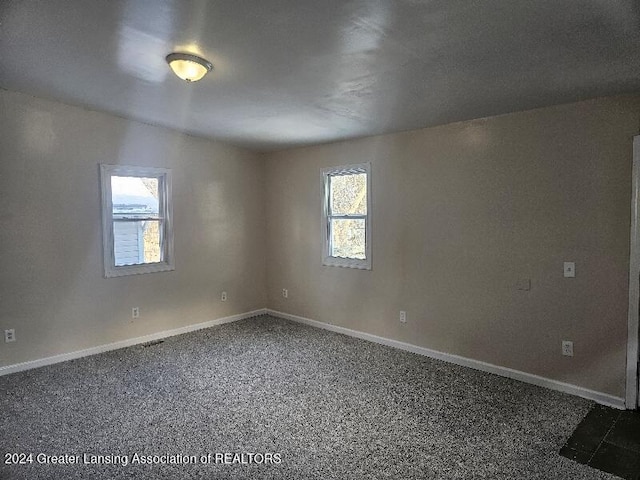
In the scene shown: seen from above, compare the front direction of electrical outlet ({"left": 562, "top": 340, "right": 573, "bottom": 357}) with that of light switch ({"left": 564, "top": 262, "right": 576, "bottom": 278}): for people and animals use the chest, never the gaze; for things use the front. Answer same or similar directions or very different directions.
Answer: same or similar directions

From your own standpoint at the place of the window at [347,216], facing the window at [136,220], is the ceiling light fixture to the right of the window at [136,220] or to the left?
left

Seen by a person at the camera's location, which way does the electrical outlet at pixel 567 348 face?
facing the viewer

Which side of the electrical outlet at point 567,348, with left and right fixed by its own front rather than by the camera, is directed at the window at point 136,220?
right

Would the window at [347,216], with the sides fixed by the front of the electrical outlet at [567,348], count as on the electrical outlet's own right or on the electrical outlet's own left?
on the electrical outlet's own right

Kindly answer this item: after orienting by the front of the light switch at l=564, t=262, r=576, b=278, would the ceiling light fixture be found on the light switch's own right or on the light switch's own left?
on the light switch's own right

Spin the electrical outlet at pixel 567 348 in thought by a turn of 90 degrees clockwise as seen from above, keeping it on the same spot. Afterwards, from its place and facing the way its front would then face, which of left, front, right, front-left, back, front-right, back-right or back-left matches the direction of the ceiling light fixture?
front-left
